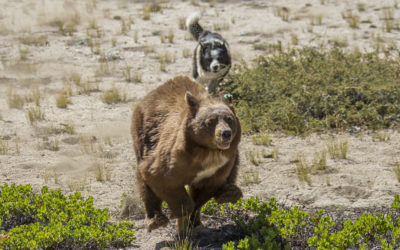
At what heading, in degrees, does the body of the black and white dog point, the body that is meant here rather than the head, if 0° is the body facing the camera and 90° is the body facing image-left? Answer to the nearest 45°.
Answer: approximately 0°

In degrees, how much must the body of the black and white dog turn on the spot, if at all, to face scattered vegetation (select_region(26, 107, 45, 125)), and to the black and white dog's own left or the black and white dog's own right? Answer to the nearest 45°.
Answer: approximately 90° to the black and white dog's own right

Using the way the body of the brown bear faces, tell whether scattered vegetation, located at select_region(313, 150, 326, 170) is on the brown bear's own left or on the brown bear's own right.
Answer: on the brown bear's own left

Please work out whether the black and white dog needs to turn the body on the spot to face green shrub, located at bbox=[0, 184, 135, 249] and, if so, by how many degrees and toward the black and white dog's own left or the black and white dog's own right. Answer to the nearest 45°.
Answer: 0° — it already faces it

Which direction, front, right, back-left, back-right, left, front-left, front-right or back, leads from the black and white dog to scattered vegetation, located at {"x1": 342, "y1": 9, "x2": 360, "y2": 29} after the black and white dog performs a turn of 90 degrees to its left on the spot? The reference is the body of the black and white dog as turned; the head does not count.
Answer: front-left

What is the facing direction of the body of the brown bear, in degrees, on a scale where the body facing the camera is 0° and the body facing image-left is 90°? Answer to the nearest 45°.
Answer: approximately 315°

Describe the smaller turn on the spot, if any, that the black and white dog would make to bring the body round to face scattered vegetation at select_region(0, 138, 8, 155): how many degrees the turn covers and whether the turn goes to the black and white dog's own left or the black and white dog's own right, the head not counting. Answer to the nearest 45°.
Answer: approximately 45° to the black and white dog's own right

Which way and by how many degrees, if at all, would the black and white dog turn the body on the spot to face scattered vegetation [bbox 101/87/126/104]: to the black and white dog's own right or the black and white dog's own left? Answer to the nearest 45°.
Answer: approximately 90° to the black and white dog's own right

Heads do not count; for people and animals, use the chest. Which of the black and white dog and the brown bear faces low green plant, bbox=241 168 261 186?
the black and white dog

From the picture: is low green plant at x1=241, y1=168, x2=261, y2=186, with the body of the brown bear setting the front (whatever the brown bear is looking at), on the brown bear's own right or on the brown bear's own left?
on the brown bear's own left

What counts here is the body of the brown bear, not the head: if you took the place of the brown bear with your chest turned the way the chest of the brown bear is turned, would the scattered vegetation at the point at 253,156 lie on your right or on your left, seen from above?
on your left
